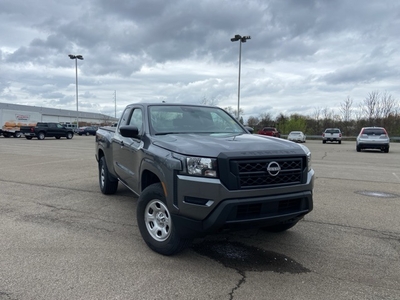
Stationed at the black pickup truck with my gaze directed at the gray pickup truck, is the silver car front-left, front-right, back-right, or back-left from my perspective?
front-left

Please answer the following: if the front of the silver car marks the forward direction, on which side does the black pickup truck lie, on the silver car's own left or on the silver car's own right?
on the silver car's own left

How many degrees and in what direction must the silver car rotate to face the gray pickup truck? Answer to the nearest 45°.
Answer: approximately 180°

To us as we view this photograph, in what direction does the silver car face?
facing away from the viewer

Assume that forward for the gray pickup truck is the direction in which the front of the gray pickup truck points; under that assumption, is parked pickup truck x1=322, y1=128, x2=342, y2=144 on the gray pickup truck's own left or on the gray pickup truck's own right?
on the gray pickup truck's own left

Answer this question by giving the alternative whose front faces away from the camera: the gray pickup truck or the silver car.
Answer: the silver car

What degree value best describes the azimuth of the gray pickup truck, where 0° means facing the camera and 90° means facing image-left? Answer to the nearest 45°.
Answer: approximately 315°

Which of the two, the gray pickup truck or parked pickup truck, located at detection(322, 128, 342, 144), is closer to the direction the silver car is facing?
the parked pickup truck
